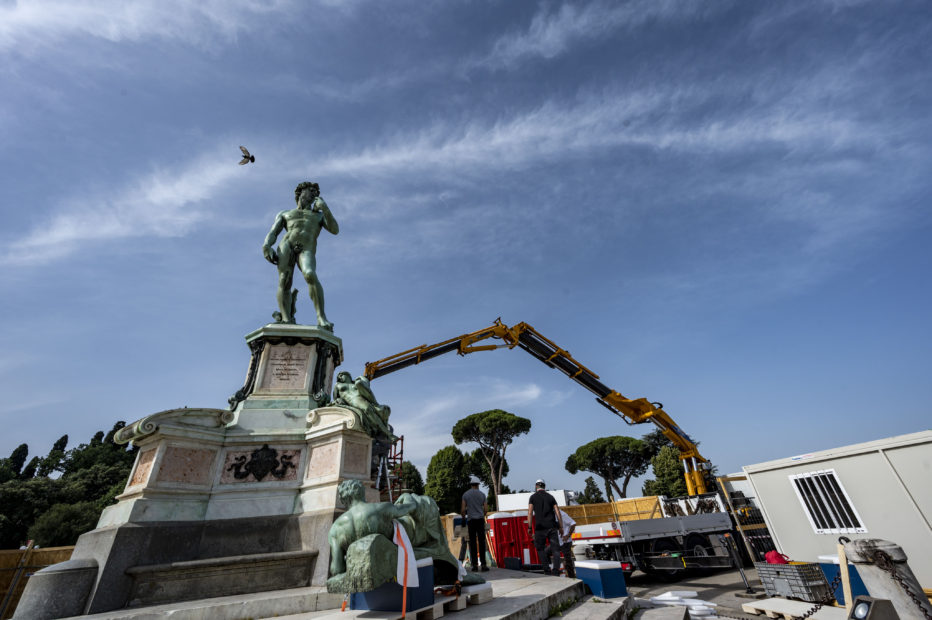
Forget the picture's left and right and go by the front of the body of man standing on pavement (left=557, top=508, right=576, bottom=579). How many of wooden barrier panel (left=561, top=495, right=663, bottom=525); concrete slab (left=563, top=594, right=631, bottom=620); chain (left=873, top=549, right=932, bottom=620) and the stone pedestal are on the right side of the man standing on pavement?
1

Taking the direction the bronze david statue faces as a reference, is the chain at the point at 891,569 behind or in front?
in front

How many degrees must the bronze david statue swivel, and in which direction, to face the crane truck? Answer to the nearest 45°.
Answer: approximately 90° to its left

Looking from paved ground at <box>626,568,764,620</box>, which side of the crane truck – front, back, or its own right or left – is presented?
right

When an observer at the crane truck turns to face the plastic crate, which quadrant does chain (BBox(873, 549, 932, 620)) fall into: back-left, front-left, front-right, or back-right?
front-right

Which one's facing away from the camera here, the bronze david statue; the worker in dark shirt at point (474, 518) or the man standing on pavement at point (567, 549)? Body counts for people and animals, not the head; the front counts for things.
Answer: the worker in dark shirt

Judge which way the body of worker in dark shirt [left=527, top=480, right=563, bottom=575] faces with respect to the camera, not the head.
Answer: away from the camera

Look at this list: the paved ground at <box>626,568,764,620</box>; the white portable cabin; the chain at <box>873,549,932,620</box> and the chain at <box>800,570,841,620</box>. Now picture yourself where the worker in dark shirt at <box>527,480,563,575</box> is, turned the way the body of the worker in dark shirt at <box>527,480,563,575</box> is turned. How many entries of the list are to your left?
0

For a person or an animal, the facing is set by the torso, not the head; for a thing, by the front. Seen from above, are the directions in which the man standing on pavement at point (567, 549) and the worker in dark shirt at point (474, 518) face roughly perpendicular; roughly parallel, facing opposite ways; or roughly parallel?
roughly perpendicular

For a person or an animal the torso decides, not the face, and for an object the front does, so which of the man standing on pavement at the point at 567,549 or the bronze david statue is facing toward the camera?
the bronze david statue

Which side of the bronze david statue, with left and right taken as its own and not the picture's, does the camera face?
front

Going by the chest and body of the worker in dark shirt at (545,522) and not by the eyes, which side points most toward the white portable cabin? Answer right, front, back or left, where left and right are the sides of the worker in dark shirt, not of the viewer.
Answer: right

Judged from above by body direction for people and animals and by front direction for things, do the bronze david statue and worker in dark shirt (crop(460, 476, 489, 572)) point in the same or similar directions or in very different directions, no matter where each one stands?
very different directions

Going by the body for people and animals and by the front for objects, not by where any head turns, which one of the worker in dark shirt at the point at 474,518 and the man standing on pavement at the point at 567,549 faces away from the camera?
the worker in dark shirt

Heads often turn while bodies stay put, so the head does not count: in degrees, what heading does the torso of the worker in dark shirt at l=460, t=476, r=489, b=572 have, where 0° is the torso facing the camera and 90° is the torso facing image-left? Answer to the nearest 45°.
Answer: approximately 180°
